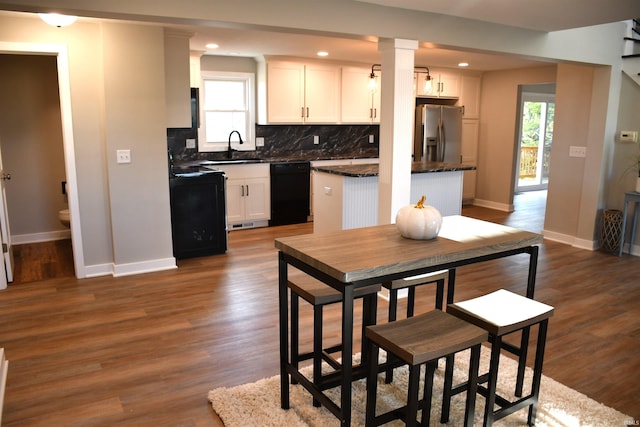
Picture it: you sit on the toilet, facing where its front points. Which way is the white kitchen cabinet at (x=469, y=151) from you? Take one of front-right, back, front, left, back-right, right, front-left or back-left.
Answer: back

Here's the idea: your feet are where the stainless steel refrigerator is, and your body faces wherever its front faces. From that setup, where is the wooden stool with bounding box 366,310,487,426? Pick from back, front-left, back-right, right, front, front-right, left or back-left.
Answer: front

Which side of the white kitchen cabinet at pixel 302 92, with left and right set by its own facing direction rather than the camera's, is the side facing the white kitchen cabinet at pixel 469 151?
left

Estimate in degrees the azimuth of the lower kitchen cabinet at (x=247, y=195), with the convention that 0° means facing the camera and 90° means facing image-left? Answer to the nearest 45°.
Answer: approximately 0°

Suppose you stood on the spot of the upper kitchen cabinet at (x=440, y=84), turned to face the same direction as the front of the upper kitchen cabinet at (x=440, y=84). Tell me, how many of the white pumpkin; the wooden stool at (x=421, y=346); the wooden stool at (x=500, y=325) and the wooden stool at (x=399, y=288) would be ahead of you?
4

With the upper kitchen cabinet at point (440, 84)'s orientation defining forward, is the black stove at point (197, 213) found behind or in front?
in front

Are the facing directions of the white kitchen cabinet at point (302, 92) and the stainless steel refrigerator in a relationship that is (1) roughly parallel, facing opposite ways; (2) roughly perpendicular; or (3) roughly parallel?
roughly parallel

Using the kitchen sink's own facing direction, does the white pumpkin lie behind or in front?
in front

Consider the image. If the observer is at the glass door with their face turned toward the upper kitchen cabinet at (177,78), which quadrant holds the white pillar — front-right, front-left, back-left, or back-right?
front-left

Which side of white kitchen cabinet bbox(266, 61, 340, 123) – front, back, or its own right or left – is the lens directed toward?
front

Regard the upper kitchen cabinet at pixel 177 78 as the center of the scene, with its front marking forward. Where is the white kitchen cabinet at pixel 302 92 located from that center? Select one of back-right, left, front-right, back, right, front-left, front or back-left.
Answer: front-left

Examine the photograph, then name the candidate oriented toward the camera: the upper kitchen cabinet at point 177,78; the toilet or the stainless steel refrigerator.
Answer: the stainless steel refrigerator

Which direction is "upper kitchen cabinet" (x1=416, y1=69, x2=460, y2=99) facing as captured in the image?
toward the camera

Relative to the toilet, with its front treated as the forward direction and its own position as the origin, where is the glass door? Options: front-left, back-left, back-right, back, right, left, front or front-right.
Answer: back

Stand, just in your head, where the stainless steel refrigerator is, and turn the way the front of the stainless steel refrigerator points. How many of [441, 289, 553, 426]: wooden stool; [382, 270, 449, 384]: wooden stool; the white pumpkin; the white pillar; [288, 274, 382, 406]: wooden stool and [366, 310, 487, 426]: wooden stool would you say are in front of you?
6

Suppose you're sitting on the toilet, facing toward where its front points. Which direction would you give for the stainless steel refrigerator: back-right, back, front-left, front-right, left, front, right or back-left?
back
